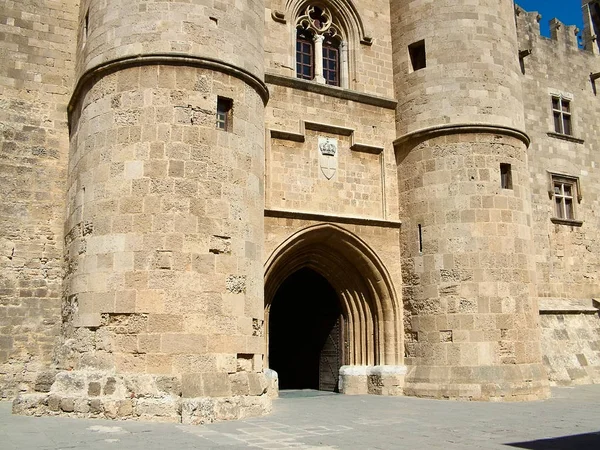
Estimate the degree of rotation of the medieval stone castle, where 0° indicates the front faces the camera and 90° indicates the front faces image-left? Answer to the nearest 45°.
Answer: approximately 315°
